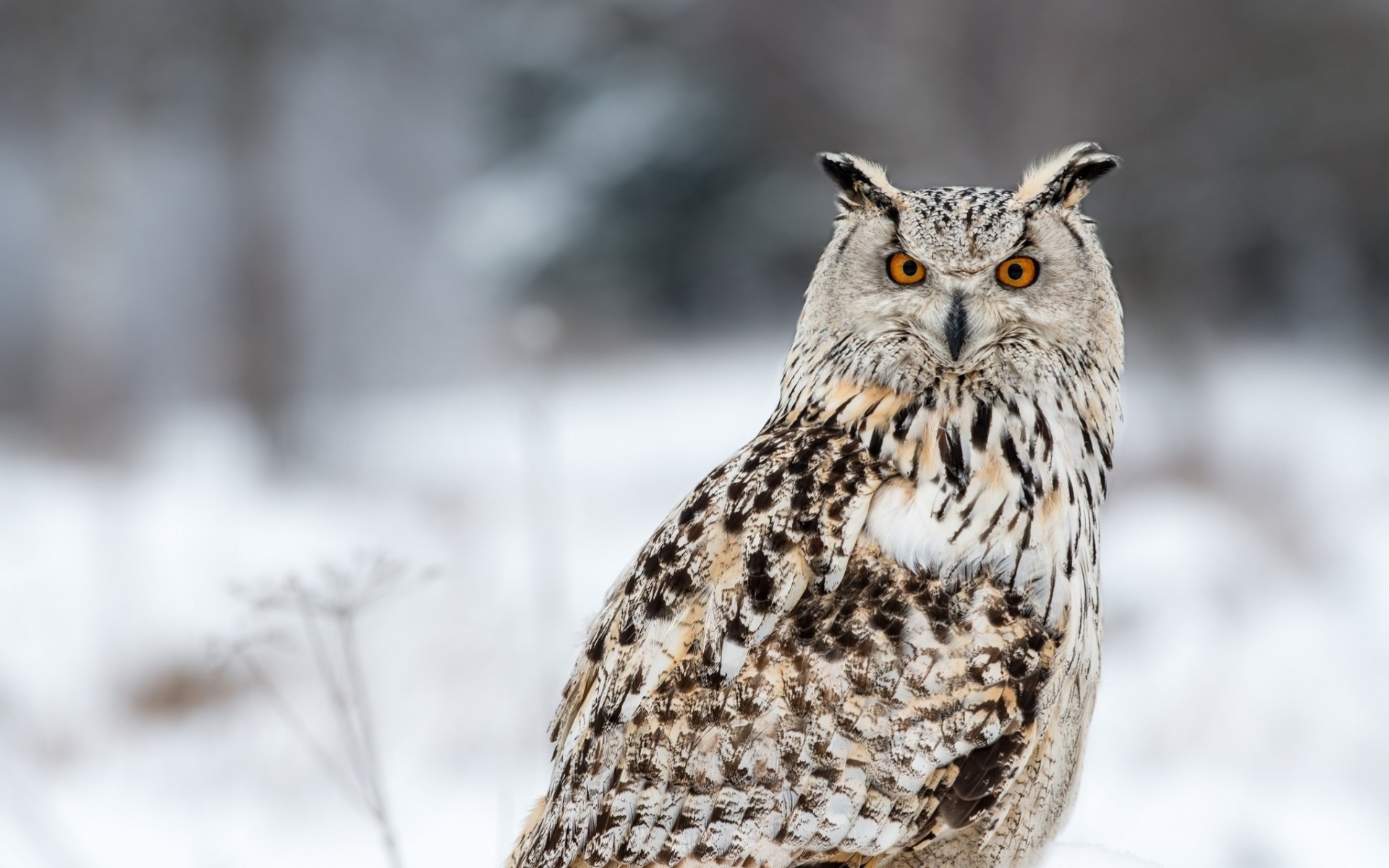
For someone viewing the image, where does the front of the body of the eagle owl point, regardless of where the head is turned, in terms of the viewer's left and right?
facing to the right of the viewer
